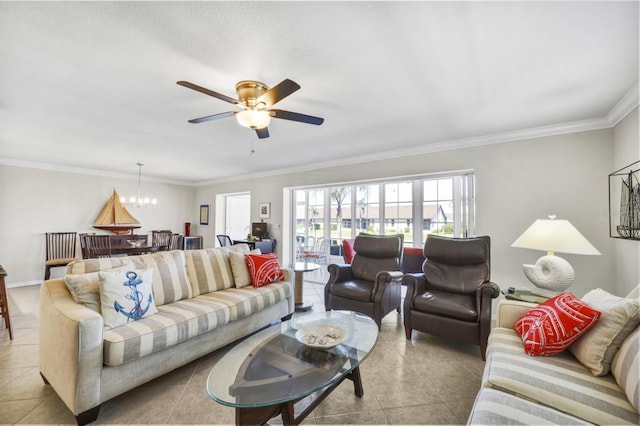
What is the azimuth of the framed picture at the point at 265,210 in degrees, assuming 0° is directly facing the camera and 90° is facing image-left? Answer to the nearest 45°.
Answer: approximately 45°

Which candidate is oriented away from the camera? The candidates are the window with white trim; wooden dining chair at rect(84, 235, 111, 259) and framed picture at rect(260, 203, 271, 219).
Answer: the wooden dining chair

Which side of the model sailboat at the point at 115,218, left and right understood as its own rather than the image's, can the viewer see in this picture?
left

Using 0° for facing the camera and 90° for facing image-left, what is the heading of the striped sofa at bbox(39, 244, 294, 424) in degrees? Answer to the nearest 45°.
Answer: approximately 315°

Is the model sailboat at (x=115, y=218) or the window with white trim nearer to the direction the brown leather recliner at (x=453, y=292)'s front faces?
the model sailboat

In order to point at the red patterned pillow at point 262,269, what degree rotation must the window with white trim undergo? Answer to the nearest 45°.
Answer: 0° — it already faces it

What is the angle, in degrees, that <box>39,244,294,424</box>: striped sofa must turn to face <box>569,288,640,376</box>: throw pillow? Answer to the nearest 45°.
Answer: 0° — it already faces it

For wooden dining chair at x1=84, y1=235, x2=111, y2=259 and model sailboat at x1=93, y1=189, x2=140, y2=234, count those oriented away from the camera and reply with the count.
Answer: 1

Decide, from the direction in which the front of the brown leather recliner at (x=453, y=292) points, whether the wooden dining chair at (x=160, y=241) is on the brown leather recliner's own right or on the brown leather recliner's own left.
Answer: on the brown leather recliner's own right

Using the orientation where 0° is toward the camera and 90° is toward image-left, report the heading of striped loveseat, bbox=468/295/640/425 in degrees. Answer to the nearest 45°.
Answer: approximately 90°
